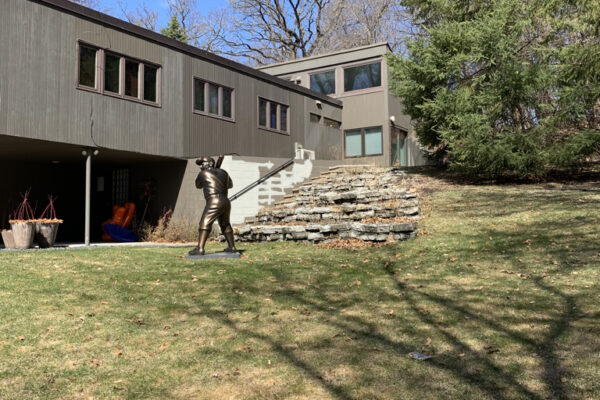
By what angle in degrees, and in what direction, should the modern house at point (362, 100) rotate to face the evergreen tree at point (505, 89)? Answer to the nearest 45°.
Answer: approximately 45° to its left

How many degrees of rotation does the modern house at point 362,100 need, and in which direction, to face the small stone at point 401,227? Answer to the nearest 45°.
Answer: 0° — it already faces it

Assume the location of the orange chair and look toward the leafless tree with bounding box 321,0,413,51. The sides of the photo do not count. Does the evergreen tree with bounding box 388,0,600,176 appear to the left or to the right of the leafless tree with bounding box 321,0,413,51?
right

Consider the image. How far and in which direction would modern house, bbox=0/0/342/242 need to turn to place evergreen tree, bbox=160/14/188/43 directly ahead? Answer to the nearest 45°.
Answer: approximately 135° to its left

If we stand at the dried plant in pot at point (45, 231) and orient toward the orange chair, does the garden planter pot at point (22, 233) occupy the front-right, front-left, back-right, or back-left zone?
back-left

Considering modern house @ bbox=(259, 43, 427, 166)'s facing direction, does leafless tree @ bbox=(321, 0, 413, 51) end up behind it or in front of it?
behind

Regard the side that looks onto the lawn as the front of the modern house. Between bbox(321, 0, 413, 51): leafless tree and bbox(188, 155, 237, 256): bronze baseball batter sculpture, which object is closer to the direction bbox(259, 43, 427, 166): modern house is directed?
the bronze baseball batter sculpture

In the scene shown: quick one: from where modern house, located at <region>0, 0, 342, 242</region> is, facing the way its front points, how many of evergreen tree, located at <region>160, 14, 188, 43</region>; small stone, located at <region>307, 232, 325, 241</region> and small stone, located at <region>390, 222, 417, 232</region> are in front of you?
2

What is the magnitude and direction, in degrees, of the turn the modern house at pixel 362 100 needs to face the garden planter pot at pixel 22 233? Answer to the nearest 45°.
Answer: approximately 45° to its right
